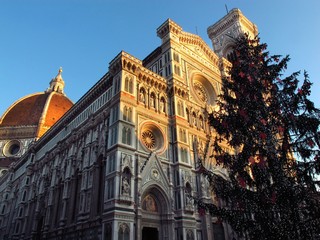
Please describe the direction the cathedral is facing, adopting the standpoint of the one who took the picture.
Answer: facing the viewer and to the right of the viewer

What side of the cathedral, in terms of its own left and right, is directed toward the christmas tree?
front
